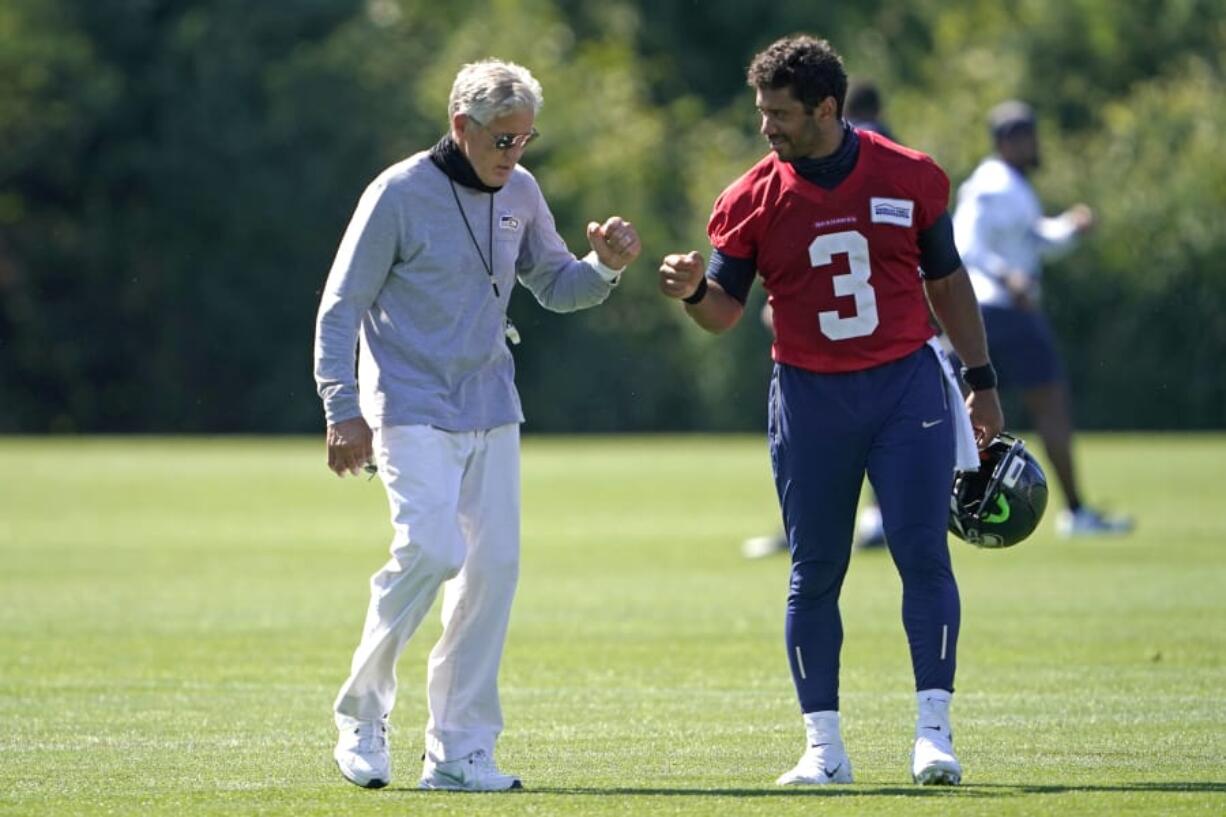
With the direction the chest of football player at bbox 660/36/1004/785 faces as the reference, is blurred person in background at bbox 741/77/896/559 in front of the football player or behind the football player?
behind

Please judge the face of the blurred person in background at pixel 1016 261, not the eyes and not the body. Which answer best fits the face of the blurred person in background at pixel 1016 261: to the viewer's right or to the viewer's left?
to the viewer's right

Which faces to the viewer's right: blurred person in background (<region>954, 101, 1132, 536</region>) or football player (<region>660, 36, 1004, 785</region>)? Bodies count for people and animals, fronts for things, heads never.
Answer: the blurred person in background

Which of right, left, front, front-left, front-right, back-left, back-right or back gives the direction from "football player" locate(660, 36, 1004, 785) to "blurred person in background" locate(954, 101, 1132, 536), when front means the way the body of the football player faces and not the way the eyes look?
back

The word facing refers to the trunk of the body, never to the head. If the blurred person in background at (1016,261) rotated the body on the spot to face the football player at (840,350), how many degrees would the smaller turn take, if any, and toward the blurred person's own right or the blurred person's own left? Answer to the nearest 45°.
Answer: approximately 90° to the blurred person's own right

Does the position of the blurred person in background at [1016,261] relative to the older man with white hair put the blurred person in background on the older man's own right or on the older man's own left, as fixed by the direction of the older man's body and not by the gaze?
on the older man's own left

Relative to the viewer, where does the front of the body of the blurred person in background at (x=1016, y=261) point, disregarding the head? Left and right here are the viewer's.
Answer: facing to the right of the viewer
